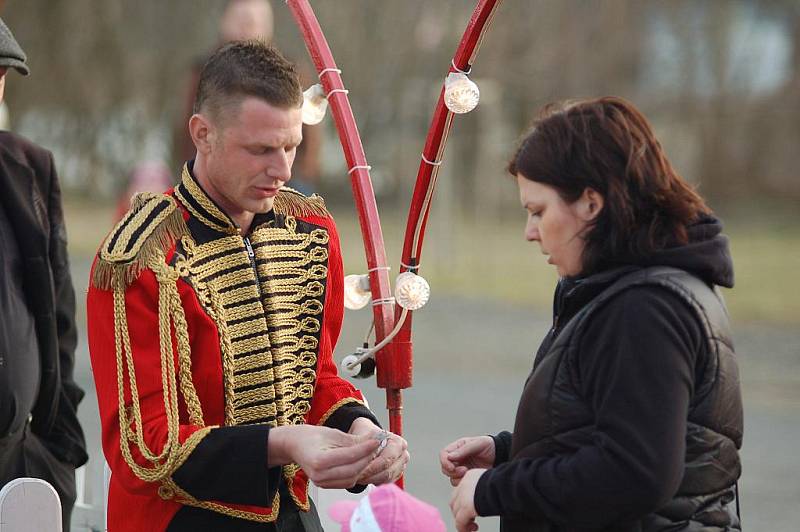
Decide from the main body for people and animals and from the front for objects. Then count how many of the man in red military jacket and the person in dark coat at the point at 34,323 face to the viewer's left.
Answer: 0

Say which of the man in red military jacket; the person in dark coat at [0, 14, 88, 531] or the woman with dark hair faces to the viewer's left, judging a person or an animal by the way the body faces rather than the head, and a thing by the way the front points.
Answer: the woman with dark hair

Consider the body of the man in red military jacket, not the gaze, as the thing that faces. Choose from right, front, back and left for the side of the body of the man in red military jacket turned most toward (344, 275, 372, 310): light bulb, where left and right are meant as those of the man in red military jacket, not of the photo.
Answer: left

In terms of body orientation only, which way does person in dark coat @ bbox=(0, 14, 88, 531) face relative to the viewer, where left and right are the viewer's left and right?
facing the viewer and to the right of the viewer

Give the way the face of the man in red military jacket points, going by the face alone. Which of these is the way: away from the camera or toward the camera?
toward the camera

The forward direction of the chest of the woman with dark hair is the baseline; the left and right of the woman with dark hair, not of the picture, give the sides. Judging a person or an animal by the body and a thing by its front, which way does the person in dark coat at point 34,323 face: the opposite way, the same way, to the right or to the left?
the opposite way

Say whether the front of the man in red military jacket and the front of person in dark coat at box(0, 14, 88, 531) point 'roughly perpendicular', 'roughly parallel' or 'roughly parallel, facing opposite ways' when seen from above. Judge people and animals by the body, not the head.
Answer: roughly parallel

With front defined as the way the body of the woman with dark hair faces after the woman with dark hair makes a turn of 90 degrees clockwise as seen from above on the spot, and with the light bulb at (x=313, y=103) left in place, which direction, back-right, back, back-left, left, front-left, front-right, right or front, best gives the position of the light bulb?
front-left

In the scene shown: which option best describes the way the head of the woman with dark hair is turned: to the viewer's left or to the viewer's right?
to the viewer's left

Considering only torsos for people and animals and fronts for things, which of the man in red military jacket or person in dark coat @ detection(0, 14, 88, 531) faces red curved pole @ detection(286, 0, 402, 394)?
the person in dark coat

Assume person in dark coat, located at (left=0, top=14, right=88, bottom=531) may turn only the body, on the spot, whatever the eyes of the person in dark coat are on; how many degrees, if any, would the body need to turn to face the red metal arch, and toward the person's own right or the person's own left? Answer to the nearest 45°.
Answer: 0° — they already face it

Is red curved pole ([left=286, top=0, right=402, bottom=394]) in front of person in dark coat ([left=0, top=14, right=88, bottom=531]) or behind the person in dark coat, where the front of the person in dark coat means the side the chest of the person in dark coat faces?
in front

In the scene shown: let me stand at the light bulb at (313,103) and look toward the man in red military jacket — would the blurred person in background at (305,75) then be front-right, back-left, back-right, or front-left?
back-right

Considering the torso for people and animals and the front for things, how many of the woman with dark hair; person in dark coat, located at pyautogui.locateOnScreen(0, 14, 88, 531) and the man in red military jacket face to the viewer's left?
1

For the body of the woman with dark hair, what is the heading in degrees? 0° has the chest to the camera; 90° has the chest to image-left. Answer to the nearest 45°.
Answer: approximately 90°
